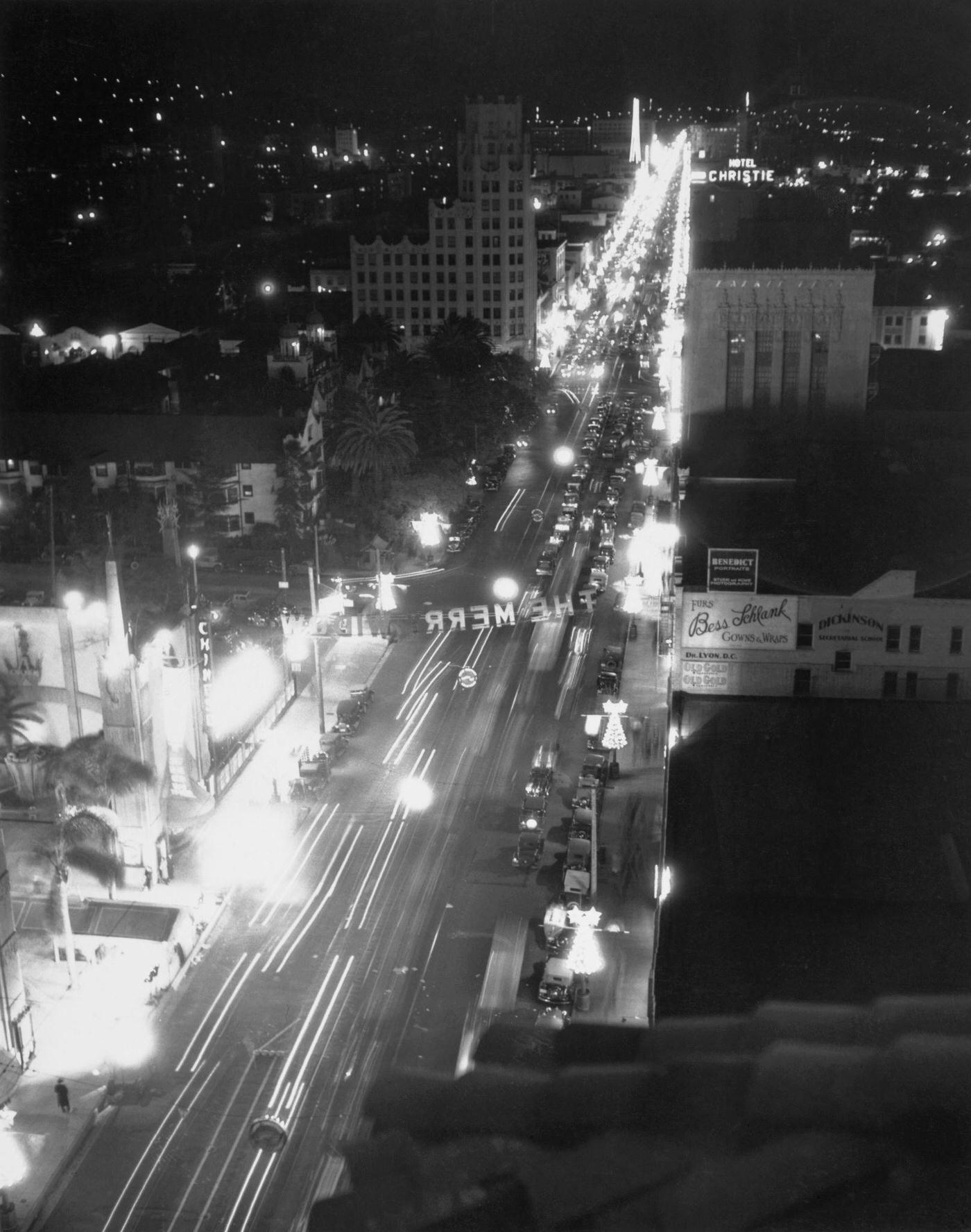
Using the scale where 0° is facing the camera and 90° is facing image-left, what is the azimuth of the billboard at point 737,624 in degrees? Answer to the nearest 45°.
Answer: approximately 0°

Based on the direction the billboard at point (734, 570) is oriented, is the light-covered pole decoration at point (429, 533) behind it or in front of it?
behind

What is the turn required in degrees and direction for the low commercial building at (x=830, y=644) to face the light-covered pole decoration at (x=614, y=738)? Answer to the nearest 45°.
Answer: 0° — it already faces it

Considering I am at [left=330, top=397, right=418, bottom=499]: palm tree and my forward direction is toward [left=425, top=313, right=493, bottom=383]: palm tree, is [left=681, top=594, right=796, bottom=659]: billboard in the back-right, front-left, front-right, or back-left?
back-right
